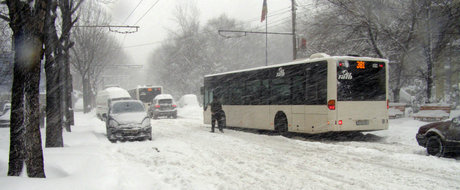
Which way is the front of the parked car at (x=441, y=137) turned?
to the viewer's left

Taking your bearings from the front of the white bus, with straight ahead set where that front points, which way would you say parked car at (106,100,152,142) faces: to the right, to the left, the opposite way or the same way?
the opposite way

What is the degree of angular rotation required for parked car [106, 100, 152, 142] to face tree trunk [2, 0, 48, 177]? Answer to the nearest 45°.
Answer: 0° — it already faces it

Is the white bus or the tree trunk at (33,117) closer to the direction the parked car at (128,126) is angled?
the tree trunk

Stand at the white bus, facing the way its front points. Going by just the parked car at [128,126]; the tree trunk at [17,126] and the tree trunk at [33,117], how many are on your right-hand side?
0

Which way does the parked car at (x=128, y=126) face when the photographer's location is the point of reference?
facing the viewer

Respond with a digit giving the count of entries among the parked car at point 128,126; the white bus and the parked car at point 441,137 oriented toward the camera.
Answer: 1

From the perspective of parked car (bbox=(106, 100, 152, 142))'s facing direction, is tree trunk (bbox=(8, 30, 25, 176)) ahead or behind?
ahead

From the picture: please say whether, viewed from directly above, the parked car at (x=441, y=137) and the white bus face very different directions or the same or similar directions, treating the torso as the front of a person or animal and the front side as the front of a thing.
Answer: same or similar directions

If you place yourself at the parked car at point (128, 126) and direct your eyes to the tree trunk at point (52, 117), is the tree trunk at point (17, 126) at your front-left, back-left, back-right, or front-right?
front-left

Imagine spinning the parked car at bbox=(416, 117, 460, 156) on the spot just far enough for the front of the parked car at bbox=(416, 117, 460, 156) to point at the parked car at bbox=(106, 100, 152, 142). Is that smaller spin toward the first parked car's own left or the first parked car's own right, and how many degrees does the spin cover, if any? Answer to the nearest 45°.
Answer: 0° — it already faces it

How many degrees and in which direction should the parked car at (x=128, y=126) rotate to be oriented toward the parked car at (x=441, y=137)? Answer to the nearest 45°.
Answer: approximately 45° to its left

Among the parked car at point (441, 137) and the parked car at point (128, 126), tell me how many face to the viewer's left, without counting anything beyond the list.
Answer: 1

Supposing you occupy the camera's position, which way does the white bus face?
facing away from the viewer and to the left of the viewer

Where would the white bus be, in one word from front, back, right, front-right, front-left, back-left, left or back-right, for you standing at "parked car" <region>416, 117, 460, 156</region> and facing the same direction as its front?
front-right

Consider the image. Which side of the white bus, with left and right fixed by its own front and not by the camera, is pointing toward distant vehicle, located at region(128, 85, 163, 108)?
front

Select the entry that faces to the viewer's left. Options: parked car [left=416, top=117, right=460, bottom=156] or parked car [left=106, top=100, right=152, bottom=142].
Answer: parked car [left=416, top=117, right=460, bottom=156]

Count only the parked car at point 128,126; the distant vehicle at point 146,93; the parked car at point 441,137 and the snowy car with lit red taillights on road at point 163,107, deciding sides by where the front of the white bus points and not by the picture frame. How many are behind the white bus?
1
